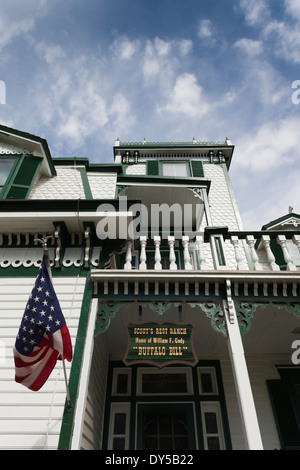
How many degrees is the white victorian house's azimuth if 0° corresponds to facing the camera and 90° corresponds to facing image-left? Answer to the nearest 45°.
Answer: approximately 0°
